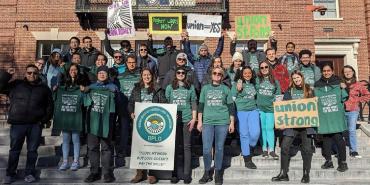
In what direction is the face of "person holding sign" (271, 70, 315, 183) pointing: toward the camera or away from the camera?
toward the camera

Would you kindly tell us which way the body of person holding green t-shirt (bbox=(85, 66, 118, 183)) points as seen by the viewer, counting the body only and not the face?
toward the camera

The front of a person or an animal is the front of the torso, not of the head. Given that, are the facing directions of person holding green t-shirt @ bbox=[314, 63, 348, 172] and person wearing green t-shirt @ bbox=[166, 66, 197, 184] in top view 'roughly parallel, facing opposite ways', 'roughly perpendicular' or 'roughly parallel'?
roughly parallel

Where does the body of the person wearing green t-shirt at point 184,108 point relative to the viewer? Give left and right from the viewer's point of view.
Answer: facing the viewer

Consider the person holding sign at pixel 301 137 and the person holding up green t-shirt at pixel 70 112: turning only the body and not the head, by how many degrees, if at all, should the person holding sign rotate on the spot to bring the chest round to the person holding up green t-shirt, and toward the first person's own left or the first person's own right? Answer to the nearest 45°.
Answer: approximately 90° to the first person's own right

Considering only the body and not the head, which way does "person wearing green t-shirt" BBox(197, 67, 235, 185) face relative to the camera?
toward the camera

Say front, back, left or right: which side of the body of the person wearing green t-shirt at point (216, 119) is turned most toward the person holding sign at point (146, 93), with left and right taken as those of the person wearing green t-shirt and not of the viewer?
right

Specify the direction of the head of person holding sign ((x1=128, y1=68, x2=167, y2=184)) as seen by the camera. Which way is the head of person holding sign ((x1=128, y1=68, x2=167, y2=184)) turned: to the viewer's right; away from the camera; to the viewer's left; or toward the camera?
toward the camera

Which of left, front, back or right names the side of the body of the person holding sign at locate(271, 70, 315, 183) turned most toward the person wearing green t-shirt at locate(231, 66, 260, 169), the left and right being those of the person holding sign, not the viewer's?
right

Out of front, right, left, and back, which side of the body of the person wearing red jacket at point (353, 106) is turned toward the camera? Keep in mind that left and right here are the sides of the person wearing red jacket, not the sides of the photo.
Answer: front

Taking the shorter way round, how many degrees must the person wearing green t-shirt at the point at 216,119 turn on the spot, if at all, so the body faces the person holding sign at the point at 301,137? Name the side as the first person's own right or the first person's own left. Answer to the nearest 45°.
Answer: approximately 90° to the first person's own left

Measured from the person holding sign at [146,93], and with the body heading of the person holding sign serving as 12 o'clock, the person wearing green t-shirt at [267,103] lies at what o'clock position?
The person wearing green t-shirt is roughly at 9 o'clock from the person holding sign.
